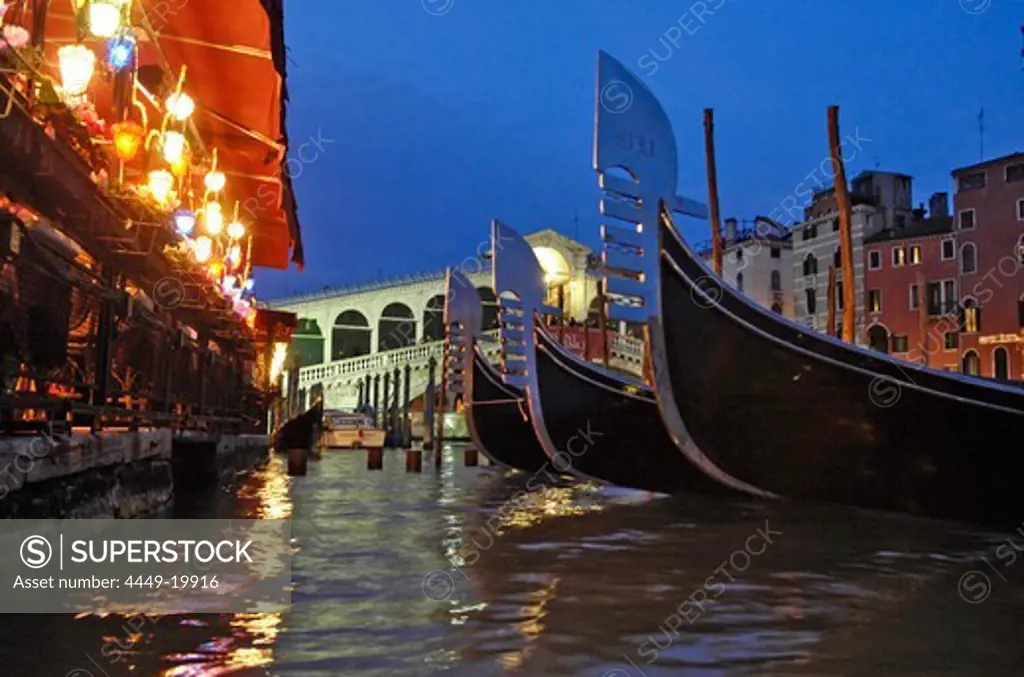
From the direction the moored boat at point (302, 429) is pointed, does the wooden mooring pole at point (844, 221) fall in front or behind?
in front

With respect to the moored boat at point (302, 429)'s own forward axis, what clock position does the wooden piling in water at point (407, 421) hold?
The wooden piling in water is roughly at 8 o'clock from the moored boat.

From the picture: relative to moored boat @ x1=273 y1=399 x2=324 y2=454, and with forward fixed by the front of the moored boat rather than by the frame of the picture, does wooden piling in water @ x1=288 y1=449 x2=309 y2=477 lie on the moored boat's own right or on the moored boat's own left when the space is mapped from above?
on the moored boat's own right
